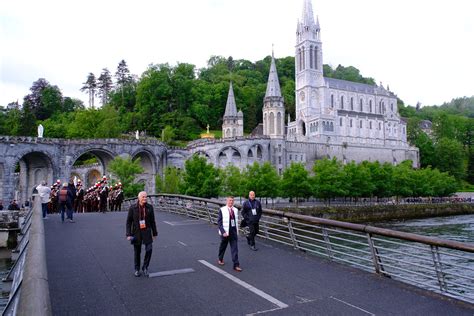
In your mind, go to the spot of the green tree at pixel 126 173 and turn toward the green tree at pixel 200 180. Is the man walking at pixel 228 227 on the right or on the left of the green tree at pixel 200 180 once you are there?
right

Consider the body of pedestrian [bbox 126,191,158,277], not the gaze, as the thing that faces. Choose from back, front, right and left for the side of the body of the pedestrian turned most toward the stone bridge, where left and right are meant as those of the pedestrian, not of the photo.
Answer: back

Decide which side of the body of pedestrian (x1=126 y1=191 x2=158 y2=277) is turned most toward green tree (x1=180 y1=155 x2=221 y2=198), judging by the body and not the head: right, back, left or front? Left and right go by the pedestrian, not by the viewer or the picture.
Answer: back

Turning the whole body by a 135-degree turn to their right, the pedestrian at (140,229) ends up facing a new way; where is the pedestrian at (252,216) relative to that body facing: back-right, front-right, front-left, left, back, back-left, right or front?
right

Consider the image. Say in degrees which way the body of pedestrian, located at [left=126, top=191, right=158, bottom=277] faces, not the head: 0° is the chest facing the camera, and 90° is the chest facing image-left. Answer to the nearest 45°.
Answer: approximately 0°

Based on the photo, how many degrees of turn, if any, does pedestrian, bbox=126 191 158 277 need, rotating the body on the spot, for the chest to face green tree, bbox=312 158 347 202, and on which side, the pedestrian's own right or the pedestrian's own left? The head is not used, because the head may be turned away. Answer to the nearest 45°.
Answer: approximately 135° to the pedestrian's own left

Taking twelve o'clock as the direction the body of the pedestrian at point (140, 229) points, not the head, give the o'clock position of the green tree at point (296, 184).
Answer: The green tree is roughly at 7 o'clock from the pedestrian.

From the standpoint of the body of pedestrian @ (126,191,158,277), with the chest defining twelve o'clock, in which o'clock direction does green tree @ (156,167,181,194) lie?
The green tree is roughly at 6 o'clock from the pedestrian.

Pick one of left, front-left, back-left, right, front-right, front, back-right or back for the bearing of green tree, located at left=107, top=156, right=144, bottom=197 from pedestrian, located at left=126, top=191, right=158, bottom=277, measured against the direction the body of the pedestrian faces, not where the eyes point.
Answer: back
